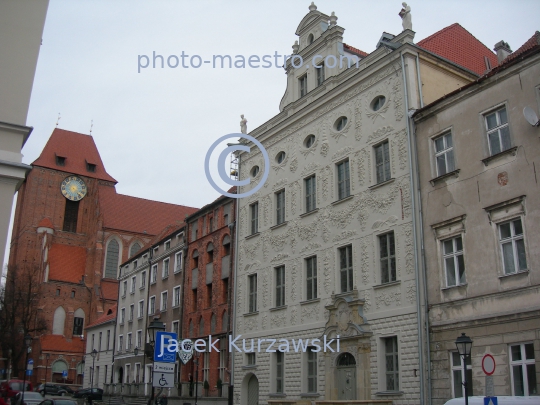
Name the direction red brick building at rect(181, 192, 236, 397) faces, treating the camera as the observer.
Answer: facing the viewer and to the left of the viewer

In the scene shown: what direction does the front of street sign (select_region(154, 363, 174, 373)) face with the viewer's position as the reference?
facing the viewer

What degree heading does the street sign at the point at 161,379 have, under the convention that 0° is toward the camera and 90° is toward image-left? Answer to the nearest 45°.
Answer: approximately 0°

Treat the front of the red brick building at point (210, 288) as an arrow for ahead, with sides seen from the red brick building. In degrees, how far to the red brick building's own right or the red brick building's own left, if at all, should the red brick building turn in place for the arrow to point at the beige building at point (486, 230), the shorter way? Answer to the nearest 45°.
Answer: approximately 90° to the red brick building's own left

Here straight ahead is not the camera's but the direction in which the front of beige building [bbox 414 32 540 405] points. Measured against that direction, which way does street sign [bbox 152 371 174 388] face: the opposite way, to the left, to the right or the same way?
to the left

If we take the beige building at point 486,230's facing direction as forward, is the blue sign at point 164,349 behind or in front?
in front

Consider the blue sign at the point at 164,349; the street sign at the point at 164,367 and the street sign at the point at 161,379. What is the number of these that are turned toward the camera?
3

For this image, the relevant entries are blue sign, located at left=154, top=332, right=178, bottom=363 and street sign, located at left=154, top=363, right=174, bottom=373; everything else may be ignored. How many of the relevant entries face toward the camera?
2

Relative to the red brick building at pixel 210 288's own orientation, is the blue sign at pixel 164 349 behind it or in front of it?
in front

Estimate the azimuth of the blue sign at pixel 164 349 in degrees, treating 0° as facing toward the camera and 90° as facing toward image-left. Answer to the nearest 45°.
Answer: approximately 0°

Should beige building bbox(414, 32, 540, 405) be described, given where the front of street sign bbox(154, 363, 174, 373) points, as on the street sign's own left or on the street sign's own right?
on the street sign's own left
